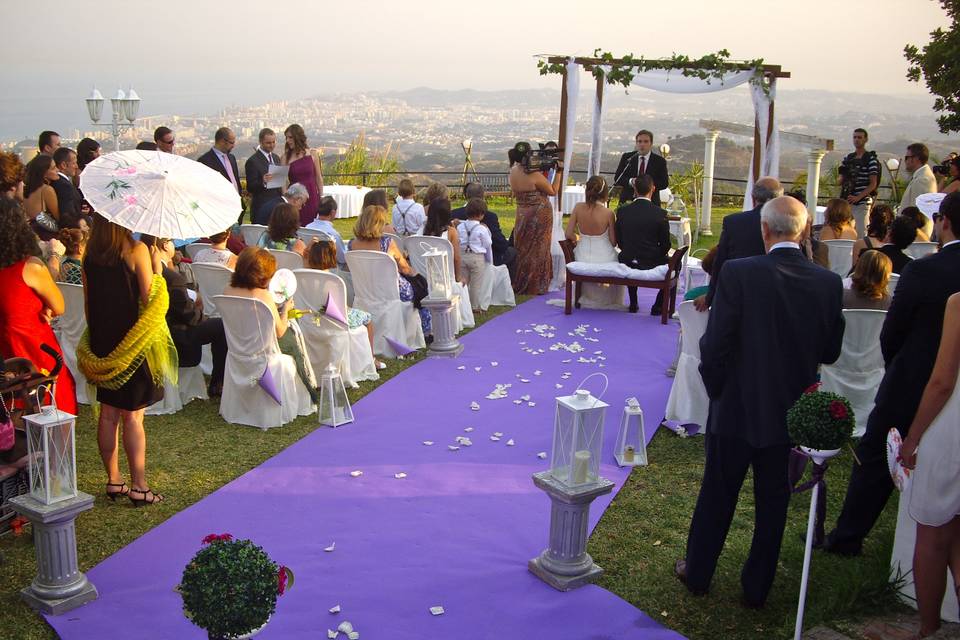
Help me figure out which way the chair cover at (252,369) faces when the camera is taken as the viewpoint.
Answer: facing away from the viewer and to the right of the viewer

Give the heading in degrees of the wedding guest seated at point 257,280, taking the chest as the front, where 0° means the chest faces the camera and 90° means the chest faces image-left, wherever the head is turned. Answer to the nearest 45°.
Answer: approximately 225°

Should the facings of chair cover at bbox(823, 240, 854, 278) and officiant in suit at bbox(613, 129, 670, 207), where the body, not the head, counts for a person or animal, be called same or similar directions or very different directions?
very different directions

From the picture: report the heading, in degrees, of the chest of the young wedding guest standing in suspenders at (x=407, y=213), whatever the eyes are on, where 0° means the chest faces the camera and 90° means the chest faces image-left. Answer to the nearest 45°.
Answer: approximately 225°

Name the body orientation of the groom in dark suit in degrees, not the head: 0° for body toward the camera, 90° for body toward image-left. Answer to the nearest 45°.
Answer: approximately 180°

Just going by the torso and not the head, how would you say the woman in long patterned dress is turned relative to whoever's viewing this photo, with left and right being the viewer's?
facing away from the viewer and to the right of the viewer

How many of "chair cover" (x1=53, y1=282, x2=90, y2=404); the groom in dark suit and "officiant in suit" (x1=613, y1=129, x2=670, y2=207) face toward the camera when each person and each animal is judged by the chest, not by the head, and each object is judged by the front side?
1

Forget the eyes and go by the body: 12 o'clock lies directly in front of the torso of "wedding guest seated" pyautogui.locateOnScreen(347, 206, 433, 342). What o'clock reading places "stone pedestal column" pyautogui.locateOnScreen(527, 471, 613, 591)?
The stone pedestal column is roughly at 4 o'clock from the wedding guest seated.

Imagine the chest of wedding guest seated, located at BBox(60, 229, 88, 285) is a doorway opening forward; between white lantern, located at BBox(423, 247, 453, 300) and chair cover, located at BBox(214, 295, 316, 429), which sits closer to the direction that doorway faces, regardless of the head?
the white lantern

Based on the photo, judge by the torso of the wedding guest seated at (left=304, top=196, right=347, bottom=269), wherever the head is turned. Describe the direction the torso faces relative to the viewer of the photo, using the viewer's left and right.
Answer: facing away from the viewer and to the right of the viewer

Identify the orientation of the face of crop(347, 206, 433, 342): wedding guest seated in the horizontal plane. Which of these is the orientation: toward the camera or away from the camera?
away from the camera

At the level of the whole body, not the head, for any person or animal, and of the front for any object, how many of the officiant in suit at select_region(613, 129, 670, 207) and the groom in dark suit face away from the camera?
1

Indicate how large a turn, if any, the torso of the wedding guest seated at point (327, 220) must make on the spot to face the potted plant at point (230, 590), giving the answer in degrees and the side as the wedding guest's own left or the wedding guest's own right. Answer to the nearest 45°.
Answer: approximately 135° to the wedding guest's own right

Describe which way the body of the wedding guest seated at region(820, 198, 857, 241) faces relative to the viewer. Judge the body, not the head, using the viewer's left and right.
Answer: facing away from the viewer

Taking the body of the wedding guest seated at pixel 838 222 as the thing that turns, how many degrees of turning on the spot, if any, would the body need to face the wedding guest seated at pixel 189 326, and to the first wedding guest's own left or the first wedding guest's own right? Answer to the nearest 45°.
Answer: approximately 135° to the first wedding guest's own left

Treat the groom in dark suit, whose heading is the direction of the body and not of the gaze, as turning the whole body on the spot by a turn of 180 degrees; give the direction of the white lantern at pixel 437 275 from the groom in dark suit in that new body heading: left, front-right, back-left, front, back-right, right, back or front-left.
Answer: front-right

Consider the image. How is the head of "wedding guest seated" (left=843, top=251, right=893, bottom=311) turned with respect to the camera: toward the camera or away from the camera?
away from the camera
